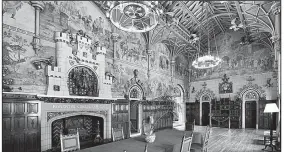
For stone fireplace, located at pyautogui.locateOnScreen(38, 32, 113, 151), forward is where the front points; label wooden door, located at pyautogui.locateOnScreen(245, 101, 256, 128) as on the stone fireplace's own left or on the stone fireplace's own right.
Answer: on the stone fireplace's own left

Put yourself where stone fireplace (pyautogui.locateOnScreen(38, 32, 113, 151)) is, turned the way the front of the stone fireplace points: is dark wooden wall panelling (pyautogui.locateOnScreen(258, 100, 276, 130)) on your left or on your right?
on your left

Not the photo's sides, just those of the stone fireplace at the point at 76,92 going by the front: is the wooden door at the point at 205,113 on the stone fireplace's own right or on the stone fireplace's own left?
on the stone fireplace's own left

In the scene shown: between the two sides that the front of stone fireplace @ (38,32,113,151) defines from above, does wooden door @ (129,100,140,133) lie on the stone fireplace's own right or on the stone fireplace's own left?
on the stone fireplace's own left

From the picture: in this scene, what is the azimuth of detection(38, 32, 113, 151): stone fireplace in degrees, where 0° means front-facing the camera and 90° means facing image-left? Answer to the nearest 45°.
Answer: approximately 315°
